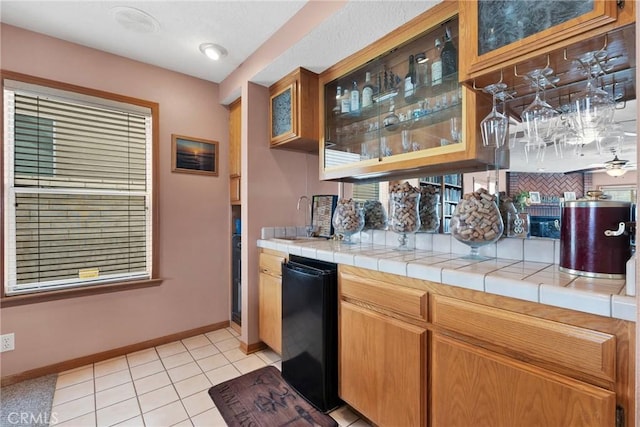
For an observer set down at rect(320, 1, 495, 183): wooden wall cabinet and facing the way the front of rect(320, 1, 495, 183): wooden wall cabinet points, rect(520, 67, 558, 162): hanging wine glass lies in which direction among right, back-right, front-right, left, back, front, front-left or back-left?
left

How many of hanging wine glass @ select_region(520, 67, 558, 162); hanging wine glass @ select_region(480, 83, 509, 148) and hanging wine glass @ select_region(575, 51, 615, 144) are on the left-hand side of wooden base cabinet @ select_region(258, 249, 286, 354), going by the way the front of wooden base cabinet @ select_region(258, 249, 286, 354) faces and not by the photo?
3

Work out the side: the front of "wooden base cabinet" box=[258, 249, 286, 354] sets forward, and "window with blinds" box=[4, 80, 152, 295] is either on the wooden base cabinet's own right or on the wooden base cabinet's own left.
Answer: on the wooden base cabinet's own right

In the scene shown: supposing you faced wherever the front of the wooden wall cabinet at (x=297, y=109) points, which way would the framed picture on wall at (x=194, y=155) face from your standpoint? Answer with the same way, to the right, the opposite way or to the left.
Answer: to the left

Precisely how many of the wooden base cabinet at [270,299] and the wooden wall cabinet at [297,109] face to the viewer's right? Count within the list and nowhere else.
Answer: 0

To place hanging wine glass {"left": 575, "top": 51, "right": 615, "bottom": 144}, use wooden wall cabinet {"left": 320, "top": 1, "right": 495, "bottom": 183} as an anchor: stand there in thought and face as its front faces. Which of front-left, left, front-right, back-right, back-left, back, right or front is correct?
left

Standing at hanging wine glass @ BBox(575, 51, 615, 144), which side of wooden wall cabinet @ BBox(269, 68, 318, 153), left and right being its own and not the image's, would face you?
left

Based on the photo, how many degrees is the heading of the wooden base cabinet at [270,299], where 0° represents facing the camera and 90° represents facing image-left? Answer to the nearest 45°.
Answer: approximately 45°

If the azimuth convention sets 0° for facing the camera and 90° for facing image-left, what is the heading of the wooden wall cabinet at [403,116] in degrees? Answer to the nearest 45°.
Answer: approximately 45°

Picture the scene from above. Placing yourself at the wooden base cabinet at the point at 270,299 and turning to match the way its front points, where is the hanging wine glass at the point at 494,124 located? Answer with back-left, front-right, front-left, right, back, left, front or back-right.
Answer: left

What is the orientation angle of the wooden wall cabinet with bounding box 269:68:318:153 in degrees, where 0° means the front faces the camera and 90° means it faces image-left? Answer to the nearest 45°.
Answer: approximately 45°
